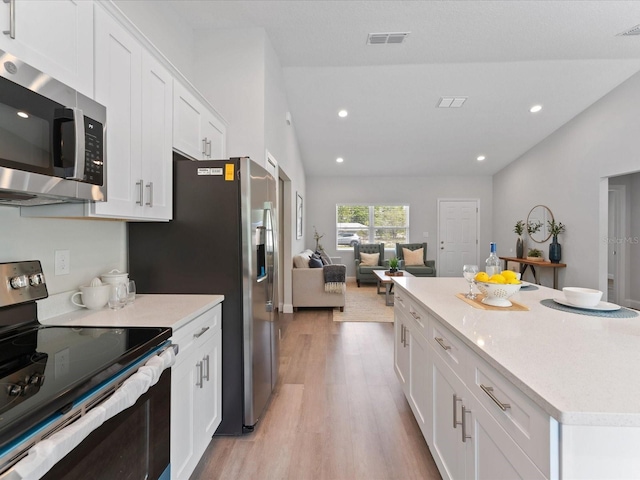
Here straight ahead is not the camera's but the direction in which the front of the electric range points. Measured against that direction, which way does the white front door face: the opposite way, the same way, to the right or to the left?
to the right

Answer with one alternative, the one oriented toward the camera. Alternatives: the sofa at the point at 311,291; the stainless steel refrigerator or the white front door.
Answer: the white front door

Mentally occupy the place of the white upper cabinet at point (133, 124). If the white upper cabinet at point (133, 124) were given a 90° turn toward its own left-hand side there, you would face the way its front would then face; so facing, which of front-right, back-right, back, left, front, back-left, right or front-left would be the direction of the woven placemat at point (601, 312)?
right

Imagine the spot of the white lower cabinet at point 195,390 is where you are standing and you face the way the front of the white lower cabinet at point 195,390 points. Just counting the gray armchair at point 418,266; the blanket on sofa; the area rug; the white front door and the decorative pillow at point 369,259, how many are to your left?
5

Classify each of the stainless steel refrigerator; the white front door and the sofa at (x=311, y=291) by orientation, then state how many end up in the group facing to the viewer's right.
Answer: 2

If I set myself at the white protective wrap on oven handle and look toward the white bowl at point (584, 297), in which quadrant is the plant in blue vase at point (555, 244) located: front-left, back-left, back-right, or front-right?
front-left

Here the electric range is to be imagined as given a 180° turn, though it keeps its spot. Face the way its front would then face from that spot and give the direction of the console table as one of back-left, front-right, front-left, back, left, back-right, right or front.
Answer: back-right

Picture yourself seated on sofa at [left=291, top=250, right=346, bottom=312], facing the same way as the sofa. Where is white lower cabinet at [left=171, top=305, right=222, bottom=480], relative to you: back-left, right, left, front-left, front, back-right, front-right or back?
right

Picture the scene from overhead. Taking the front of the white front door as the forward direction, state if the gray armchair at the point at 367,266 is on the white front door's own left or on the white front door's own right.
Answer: on the white front door's own right

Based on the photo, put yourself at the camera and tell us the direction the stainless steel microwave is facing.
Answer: facing the viewer and to the right of the viewer

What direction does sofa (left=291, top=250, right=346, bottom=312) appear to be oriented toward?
to the viewer's right

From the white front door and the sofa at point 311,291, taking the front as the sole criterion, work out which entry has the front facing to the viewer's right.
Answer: the sofa

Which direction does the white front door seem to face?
toward the camera

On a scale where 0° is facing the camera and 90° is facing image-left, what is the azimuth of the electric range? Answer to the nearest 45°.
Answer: approximately 315°

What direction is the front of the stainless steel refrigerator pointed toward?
to the viewer's right

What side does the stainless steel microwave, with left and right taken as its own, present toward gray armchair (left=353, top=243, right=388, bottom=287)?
left

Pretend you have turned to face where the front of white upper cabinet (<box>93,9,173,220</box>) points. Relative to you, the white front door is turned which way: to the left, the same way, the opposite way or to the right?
to the right
